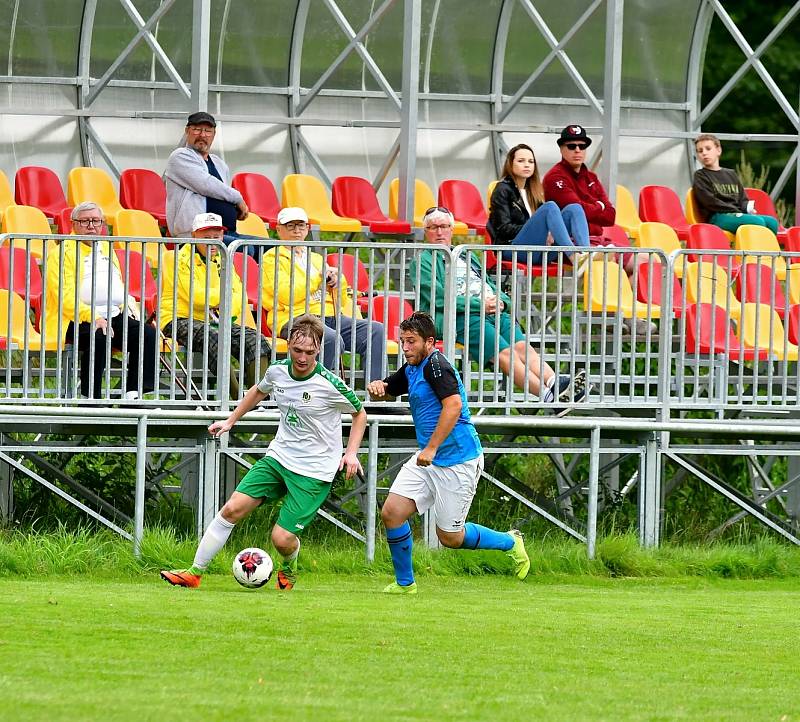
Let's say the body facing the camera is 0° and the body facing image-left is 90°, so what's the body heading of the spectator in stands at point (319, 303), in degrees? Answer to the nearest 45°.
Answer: approximately 315°

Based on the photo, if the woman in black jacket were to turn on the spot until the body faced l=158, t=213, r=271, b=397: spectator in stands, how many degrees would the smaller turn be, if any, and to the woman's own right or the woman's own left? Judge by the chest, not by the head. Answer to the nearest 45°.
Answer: approximately 90° to the woman's own right

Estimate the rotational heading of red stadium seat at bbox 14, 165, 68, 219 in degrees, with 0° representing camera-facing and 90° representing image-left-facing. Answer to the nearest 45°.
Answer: approximately 315°
